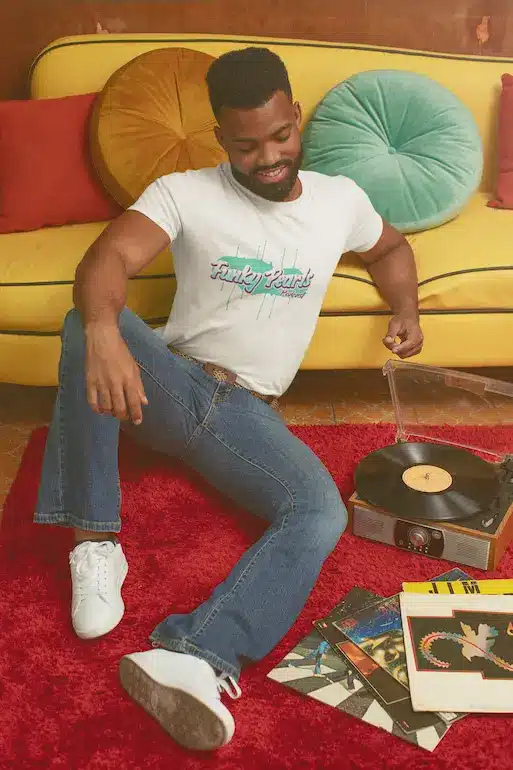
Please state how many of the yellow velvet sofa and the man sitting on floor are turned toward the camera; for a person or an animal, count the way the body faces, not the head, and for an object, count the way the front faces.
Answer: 2

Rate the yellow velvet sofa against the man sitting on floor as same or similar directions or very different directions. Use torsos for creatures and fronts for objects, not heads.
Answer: same or similar directions

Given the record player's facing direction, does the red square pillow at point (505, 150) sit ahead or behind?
behind

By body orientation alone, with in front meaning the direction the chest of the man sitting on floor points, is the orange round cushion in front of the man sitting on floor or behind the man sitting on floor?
behind

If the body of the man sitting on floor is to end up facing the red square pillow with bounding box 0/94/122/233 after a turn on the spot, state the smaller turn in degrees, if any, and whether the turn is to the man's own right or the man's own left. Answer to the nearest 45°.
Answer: approximately 135° to the man's own right

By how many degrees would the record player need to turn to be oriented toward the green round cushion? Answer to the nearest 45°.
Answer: approximately 135° to its right

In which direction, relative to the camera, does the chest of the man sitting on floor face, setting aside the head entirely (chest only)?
toward the camera

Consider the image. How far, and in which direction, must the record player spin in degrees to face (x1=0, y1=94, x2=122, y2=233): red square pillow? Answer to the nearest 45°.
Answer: approximately 90° to its right

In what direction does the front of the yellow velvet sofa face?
toward the camera

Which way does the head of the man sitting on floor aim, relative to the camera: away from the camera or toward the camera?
toward the camera

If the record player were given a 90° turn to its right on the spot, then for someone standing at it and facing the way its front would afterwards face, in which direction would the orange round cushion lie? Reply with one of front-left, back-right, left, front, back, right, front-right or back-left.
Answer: front
